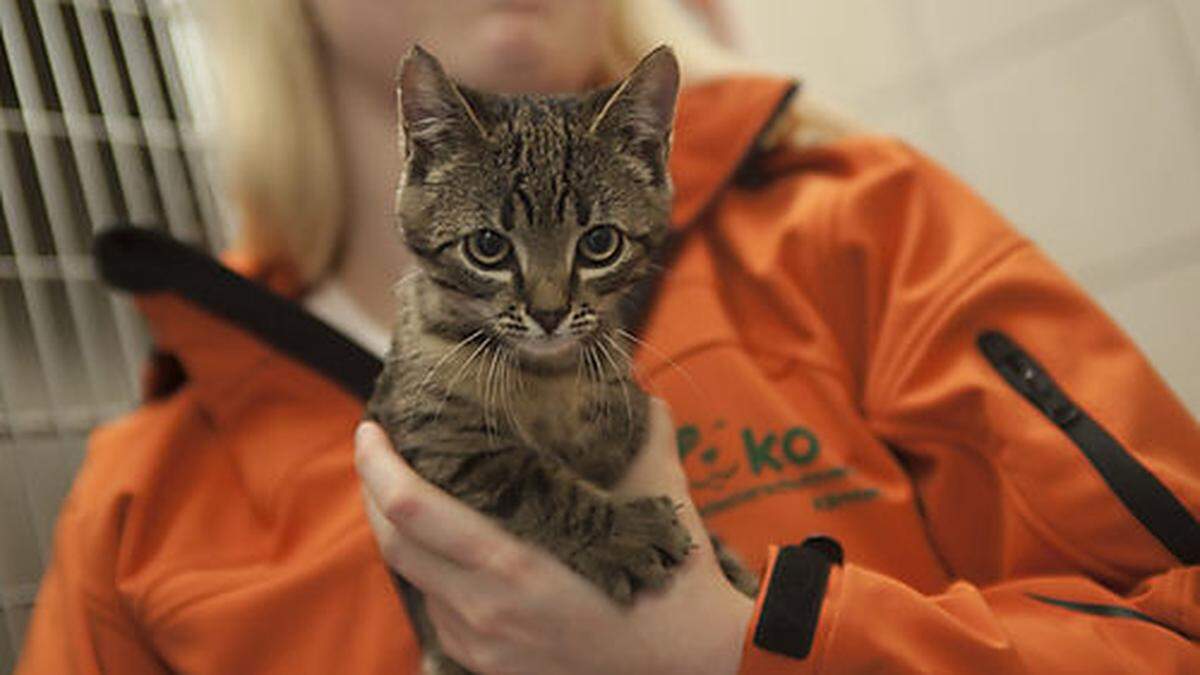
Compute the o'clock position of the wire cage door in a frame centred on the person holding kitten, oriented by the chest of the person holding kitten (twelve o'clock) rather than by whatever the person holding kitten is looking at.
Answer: The wire cage door is roughly at 4 o'clock from the person holding kitten.

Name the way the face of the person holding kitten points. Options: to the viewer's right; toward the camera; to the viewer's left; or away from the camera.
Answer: toward the camera

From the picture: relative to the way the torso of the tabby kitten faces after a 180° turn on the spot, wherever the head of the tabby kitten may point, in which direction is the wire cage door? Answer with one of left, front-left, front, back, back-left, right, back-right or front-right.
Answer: front-left

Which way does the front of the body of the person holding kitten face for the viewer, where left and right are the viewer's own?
facing the viewer

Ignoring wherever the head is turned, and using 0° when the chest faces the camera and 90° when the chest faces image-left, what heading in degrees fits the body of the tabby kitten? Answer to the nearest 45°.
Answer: approximately 0°
